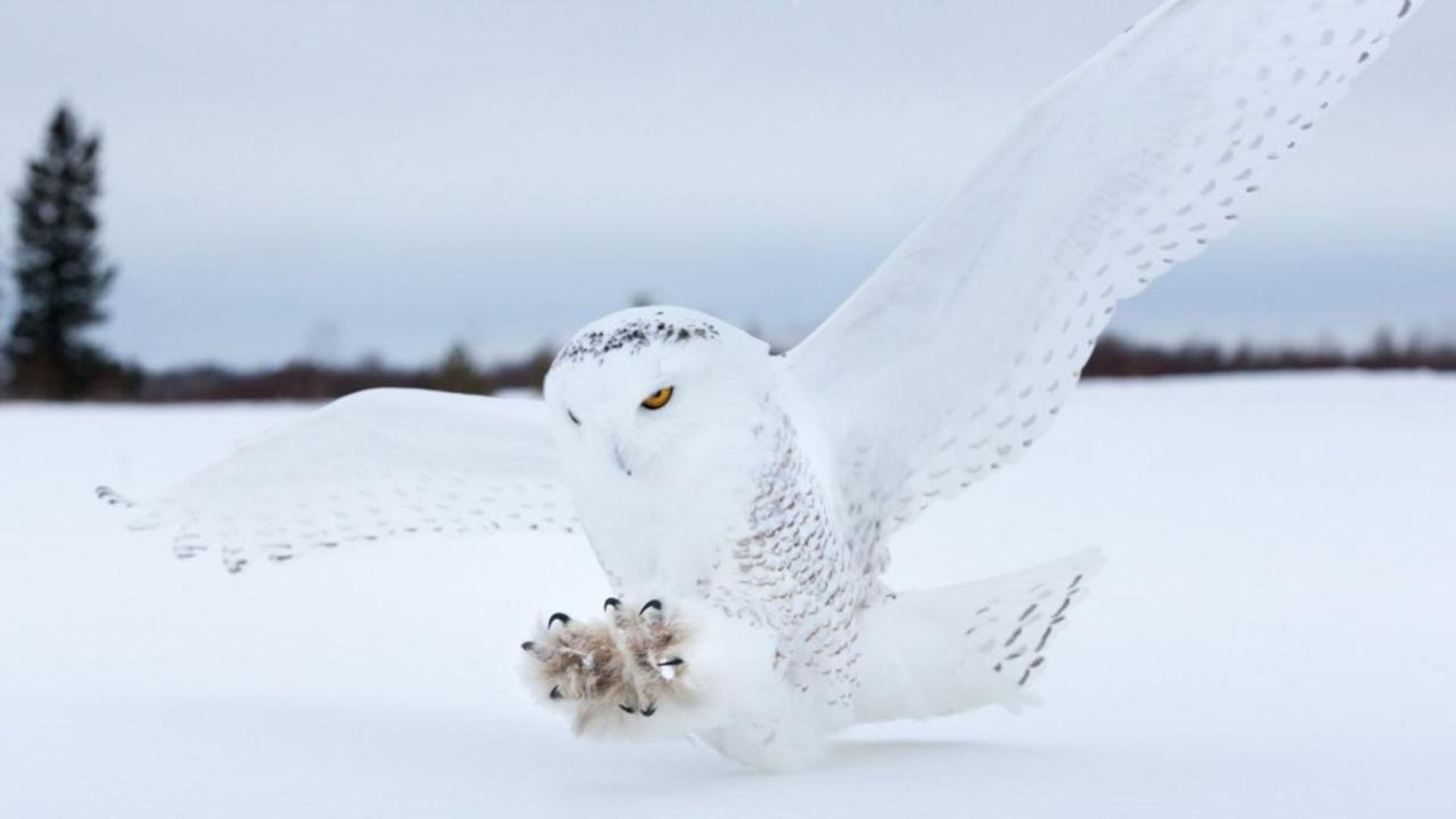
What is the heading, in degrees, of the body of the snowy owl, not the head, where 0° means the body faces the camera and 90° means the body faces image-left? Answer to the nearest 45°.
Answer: approximately 45°

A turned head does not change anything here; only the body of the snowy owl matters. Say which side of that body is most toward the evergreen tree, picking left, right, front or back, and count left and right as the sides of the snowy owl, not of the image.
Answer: right
